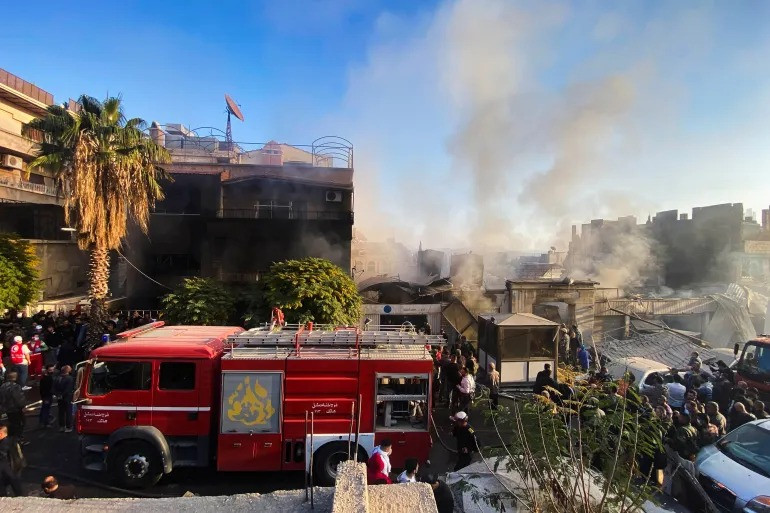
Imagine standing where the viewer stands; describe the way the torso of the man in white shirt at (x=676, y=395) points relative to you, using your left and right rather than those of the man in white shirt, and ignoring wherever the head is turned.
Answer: facing away from the viewer

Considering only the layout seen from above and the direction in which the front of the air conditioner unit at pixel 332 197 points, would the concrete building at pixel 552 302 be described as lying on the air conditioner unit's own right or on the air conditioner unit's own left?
on the air conditioner unit's own left

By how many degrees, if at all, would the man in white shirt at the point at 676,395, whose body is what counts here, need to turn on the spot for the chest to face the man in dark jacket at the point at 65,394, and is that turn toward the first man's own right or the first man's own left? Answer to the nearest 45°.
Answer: approximately 135° to the first man's own left

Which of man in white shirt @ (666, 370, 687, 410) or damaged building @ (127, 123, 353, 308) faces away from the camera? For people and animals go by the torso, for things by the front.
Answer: the man in white shirt

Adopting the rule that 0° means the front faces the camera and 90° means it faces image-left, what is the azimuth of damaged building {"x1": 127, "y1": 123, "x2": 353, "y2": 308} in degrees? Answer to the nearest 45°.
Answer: approximately 0°

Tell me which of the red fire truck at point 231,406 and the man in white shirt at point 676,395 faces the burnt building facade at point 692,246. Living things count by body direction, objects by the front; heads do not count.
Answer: the man in white shirt

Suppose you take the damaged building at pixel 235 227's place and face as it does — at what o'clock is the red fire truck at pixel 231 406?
The red fire truck is roughly at 12 o'clock from the damaged building.

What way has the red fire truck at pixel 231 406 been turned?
to the viewer's left

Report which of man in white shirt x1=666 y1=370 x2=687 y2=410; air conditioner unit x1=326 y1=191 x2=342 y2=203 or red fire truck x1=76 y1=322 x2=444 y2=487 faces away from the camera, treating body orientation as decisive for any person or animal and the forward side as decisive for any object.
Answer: the man in white shirt

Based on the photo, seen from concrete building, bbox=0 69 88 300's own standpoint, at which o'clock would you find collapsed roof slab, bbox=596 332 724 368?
The collapsed roof slab is roughly at 12 o'clock from the concrete building.

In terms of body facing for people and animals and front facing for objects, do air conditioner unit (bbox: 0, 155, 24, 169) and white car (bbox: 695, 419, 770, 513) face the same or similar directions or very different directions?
very different directions

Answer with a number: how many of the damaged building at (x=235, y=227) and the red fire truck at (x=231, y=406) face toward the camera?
1
